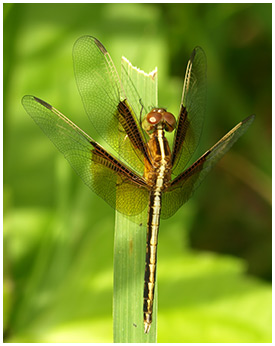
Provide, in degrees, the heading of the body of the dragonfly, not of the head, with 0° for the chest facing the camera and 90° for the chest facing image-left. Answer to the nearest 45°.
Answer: approximately 180°
